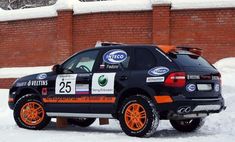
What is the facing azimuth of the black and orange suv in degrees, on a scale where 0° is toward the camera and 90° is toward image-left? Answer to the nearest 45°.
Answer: approximately 135°
